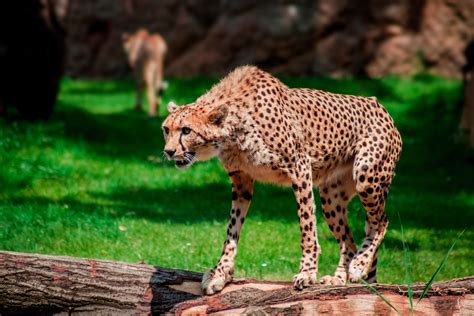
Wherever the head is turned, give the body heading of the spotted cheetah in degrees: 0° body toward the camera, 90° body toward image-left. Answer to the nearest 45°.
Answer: approximately 45°

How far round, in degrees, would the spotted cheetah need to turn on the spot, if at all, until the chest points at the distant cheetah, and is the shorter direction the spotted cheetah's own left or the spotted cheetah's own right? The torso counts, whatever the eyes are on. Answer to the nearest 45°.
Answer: approximately 135° to the spotted cheetah's own right
